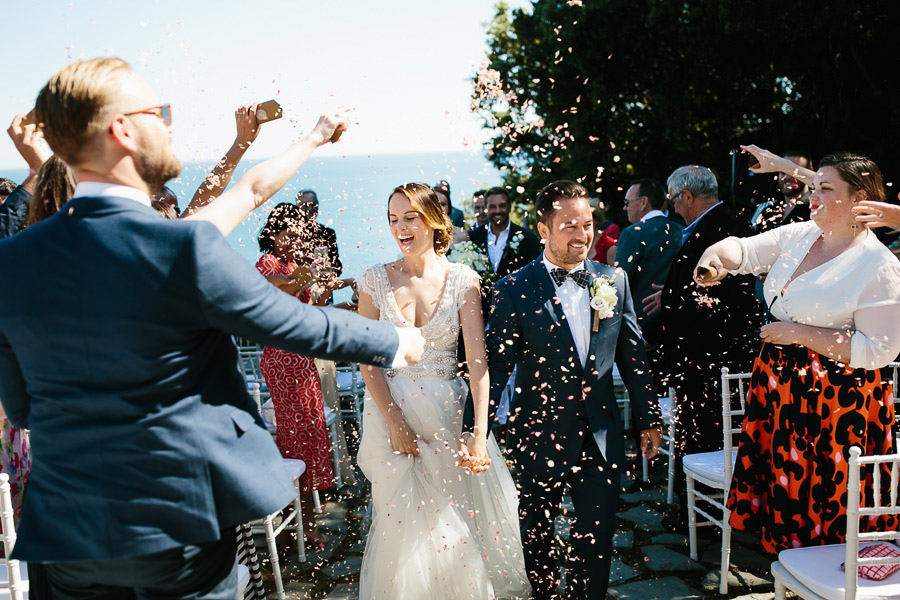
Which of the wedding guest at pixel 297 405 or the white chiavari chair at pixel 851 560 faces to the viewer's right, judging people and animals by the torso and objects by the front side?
the wedding guest

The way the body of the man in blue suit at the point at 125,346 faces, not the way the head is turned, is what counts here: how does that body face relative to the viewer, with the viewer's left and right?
facing away from the viewer and to the right of the viewer

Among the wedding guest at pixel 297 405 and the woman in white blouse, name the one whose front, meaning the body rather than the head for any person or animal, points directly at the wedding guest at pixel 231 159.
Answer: the woman in white blouse

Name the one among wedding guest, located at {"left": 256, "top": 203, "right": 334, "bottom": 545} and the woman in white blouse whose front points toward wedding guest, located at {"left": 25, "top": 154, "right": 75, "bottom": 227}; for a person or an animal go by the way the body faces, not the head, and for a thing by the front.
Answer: the woman in white blouse

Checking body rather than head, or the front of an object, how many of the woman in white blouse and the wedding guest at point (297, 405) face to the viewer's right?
1

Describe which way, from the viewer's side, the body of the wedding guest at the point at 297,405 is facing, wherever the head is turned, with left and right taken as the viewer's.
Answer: facing to the right of the viewer

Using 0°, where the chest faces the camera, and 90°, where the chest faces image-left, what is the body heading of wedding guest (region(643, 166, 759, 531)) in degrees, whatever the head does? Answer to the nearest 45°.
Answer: approximately 90°

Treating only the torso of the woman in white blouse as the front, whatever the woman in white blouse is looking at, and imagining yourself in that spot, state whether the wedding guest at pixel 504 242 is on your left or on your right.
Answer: on your right

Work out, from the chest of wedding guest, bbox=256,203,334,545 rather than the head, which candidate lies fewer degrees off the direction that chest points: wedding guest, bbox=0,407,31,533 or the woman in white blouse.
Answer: the woman in white blouse
